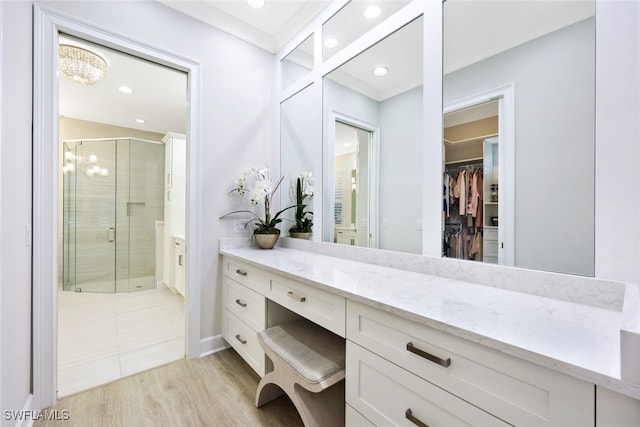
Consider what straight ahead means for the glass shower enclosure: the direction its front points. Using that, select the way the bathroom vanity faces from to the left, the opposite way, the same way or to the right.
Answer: to the right

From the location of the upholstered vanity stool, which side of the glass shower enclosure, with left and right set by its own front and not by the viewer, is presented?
front

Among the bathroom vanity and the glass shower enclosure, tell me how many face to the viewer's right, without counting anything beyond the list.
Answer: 0

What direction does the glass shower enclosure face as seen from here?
toward the camera

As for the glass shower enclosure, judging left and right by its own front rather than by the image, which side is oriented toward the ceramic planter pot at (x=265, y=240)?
front

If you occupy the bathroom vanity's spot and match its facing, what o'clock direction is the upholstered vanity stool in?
The upholstered vanity stool is roughly at 2 o'clock from the bathroom vanity.

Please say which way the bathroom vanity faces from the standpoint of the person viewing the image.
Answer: facing the viewer and to the left of the viewer

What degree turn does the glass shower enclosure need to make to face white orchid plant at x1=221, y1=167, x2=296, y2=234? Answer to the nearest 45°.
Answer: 0° — it already faces it

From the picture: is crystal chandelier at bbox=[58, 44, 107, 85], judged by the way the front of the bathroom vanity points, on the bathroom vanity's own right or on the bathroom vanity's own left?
on the bathroom vanity's own right
